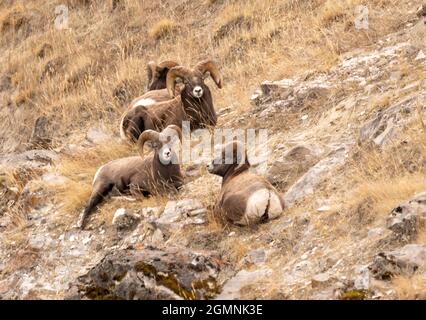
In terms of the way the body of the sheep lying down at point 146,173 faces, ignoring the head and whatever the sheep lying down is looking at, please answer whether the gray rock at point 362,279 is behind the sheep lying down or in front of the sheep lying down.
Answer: in front

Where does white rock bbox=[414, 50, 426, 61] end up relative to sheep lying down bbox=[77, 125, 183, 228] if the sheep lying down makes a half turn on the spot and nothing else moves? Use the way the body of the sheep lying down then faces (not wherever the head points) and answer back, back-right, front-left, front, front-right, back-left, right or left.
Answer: back-right

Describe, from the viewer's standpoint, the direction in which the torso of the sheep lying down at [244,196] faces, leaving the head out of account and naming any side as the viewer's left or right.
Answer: facing away from the viewer and to the left of the viewer

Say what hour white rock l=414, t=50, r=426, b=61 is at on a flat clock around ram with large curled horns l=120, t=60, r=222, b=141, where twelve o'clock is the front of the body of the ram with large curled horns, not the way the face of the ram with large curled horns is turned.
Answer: The white rock is roughly at 11 o'clock from the ram with large curled horns.

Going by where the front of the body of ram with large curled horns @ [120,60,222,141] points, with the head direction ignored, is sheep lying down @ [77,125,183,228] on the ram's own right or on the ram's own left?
on the ram's own right

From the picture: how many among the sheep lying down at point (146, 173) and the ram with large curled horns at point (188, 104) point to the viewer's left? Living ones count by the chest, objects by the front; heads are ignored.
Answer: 0

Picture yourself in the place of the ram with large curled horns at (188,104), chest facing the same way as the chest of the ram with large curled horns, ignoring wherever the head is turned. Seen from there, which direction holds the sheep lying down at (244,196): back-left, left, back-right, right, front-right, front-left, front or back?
front-right

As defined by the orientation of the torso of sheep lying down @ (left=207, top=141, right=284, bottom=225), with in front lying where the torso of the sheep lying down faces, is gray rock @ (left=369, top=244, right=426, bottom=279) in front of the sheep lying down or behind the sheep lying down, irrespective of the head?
behind

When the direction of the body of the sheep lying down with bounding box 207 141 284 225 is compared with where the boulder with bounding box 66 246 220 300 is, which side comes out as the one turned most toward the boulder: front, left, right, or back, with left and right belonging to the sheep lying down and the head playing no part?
left

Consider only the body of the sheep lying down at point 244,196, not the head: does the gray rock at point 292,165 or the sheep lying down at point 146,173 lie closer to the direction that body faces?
the sheep lying down

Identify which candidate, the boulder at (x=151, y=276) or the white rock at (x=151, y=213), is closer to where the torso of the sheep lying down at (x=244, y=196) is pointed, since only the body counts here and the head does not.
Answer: the white rock

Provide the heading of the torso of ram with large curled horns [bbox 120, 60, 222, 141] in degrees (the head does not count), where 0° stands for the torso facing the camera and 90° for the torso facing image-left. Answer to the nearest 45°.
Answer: approximately 315°
